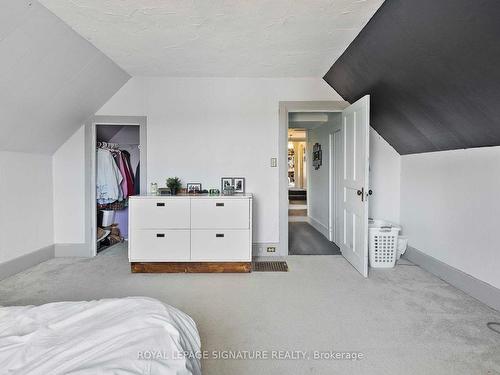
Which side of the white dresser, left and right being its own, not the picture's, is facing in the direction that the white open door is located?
left

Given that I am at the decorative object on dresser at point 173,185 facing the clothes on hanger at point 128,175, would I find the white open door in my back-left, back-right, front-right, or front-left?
back-right

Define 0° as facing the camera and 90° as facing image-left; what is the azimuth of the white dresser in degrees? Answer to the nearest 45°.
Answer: approximately 0°

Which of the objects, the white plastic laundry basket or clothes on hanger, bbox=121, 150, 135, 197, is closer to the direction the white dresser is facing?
the white plastic laundry basket

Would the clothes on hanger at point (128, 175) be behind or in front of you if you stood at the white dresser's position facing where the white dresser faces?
behind
